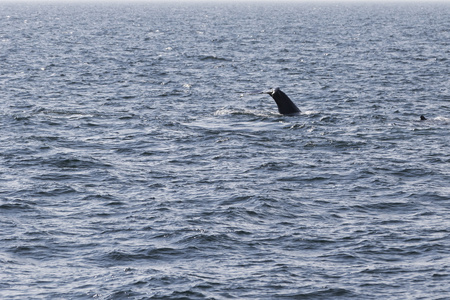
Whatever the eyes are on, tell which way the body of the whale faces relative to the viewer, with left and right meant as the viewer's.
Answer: facing to the right of the viewer
